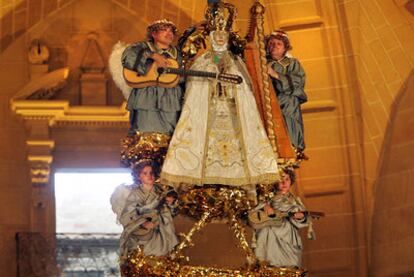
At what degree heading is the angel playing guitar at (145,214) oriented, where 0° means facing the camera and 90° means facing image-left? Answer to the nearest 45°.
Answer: approximately 315°

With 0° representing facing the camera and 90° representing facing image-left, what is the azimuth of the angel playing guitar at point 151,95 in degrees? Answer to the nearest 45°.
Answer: approximately 315°

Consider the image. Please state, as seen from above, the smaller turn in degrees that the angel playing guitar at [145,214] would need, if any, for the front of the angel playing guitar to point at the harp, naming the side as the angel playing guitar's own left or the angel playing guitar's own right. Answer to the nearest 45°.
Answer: approximately 45° to the angel playing guitar's own left
